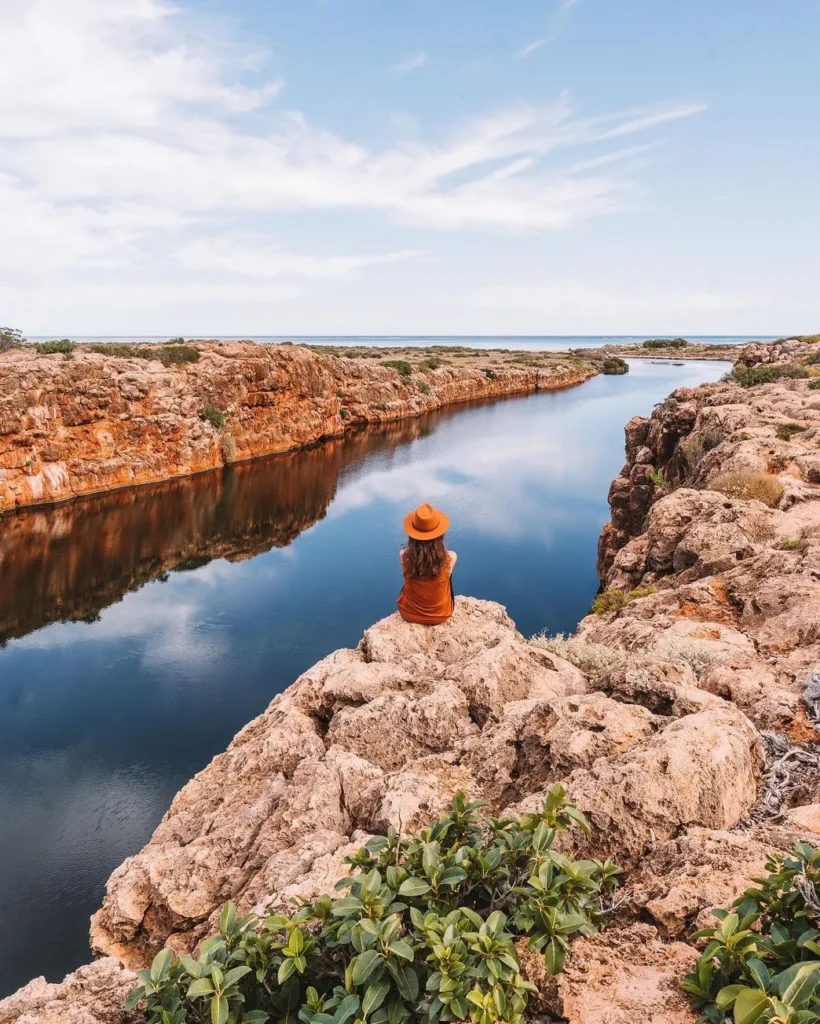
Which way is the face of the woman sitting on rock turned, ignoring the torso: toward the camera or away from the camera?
away from the camera

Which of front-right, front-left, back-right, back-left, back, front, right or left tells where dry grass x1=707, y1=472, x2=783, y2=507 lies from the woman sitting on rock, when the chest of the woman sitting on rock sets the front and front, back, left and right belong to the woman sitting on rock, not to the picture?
front-right

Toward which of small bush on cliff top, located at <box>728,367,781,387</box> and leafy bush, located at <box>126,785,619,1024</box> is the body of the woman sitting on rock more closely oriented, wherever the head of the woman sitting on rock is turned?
the small bush on cliff top

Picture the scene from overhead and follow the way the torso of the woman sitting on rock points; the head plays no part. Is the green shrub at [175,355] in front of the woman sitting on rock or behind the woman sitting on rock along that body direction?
in front

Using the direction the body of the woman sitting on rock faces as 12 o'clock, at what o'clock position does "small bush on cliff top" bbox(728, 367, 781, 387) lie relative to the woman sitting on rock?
The small bush on cliff top is roughly at 1 o'clock from the woman sitting on rock.

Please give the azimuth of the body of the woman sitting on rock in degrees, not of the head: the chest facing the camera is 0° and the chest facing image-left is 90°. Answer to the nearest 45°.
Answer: approximately 180°

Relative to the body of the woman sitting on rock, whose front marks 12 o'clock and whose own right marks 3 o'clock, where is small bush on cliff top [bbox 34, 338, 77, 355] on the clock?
The small bush on cliff top is roughly at 11 o'clock from the woman sitting on rock.
